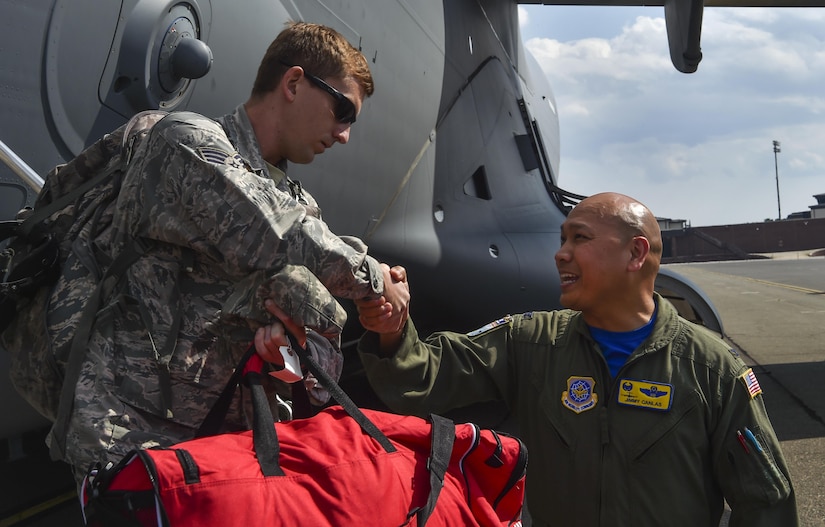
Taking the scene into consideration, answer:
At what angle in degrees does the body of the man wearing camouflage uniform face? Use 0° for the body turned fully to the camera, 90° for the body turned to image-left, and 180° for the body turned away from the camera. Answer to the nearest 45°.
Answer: approximately 270°

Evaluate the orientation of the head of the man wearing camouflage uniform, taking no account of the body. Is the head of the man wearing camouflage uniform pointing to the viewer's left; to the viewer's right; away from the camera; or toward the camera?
to the viewer's right
